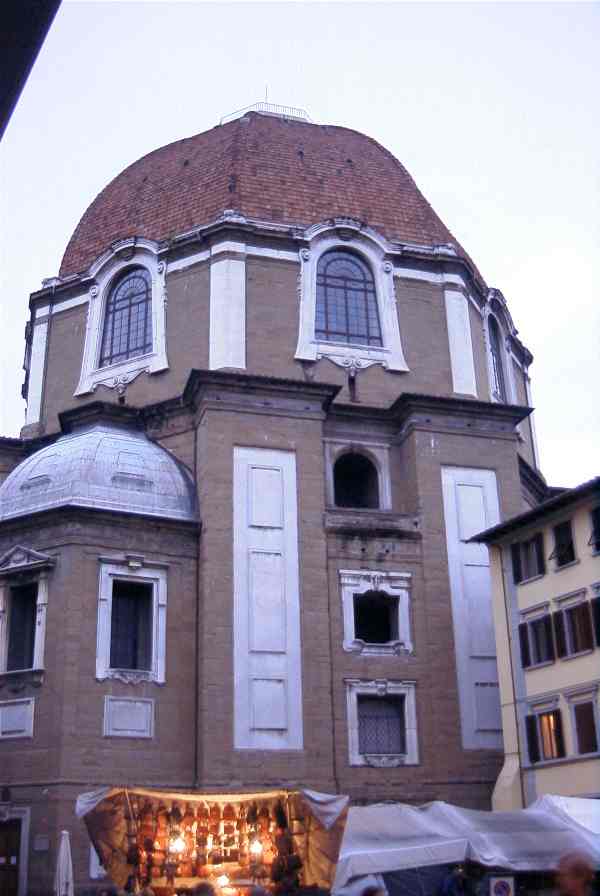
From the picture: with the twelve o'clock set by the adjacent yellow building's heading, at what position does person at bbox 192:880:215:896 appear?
The person is roughly at 11 o'clock from the adjacent yellow building.

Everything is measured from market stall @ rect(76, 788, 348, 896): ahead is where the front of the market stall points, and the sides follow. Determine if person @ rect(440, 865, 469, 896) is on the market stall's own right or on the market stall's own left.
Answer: on the market stall's own left

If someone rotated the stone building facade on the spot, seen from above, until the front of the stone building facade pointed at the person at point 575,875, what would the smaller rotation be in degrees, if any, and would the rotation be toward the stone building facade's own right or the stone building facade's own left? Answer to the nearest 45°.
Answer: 0° — it already faces them

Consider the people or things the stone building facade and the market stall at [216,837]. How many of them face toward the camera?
2

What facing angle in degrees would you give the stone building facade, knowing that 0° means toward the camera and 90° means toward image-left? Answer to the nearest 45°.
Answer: approximately 0°

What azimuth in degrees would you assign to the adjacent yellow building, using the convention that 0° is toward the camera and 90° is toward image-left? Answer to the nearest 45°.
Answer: approximately 45°

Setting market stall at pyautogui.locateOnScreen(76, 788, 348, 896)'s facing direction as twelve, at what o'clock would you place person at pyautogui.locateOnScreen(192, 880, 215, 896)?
The person is roughly at 12 o'clock from the market stall.

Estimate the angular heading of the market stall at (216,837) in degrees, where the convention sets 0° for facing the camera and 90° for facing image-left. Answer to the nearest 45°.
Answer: approximately 0°
